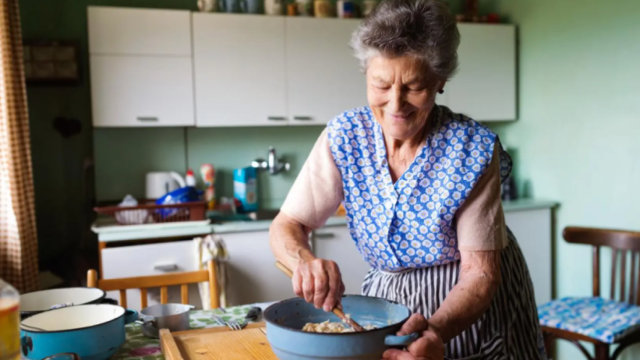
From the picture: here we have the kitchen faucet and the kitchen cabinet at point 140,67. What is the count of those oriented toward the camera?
2

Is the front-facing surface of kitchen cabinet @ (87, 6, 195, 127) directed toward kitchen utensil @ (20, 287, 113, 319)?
yes

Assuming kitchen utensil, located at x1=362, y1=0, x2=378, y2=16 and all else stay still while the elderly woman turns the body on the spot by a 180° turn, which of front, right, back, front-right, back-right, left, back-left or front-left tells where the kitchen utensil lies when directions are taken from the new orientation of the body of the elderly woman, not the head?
front-left
